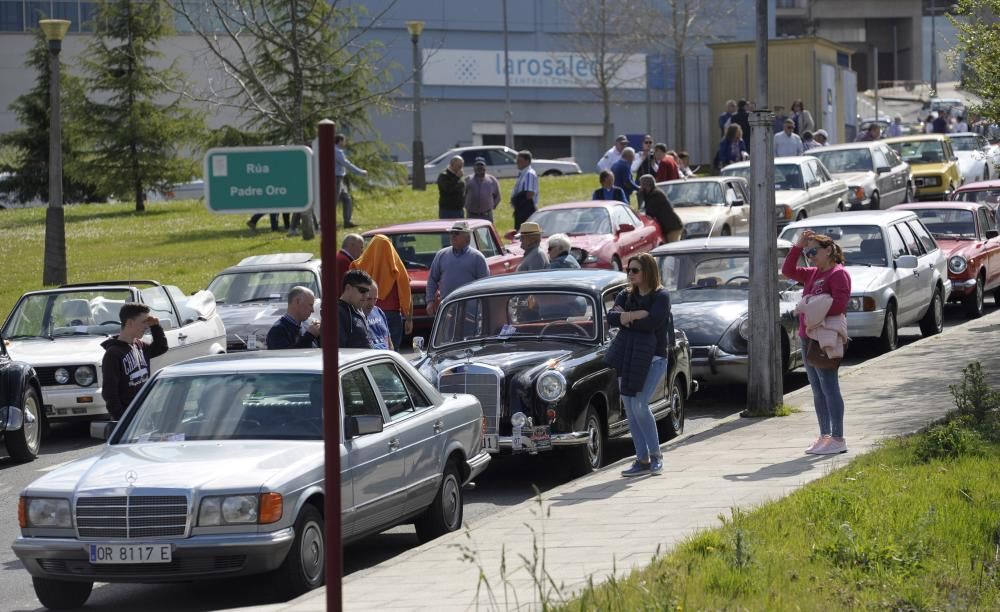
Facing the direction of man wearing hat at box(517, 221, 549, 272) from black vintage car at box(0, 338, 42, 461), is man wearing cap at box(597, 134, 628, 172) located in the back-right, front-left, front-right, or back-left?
front-left

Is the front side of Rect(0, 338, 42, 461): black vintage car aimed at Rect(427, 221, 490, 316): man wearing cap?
no

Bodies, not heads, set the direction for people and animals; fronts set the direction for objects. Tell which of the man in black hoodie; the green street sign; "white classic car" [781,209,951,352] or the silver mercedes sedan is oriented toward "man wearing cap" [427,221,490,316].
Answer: the white classic car

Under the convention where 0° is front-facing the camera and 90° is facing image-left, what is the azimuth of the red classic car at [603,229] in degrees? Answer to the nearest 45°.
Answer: approximately 45°

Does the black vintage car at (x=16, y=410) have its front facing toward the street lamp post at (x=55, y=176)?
no

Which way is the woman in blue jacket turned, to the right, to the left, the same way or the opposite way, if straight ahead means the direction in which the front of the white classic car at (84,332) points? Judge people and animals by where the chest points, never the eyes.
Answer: the same way

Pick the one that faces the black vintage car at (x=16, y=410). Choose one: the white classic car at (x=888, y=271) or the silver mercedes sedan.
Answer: the white classic car

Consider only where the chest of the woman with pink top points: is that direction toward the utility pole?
no

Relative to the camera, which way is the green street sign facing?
toward the camera

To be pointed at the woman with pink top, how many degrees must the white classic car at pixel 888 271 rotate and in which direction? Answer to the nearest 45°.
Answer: approximately 45° to its left

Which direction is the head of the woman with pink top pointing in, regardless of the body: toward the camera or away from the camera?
toward the camera

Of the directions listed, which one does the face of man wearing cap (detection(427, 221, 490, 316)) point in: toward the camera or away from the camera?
toward the camera

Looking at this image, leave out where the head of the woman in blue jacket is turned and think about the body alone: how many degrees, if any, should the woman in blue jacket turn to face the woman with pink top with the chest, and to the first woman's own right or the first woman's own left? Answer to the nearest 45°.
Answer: approximately 135° to the first woman's own left

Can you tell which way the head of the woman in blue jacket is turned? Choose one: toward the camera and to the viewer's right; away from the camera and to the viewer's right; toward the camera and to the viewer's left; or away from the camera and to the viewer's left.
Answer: toward the camera and to the viewer's left

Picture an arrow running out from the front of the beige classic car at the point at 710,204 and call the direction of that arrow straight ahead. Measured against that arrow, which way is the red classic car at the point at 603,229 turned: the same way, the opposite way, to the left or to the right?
the same way

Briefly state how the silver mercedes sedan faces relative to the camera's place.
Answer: facing the viewer and to the left of the viewer
